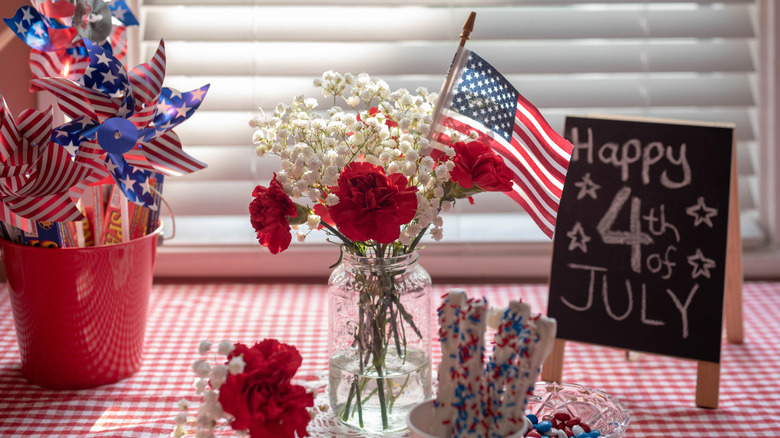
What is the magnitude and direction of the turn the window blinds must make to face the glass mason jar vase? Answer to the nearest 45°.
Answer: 0° — it already faces it

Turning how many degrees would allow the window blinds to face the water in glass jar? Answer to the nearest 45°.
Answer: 0° — it already faces it

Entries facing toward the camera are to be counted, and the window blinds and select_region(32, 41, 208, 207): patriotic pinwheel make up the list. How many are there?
2

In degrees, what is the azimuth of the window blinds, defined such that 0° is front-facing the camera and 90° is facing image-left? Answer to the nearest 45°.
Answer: approximately 0°

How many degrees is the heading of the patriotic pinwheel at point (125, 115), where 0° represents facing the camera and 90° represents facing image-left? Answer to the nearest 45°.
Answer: approximately 0°

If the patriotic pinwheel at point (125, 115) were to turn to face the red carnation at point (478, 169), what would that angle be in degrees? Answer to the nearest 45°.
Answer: approximately 45° to its left
